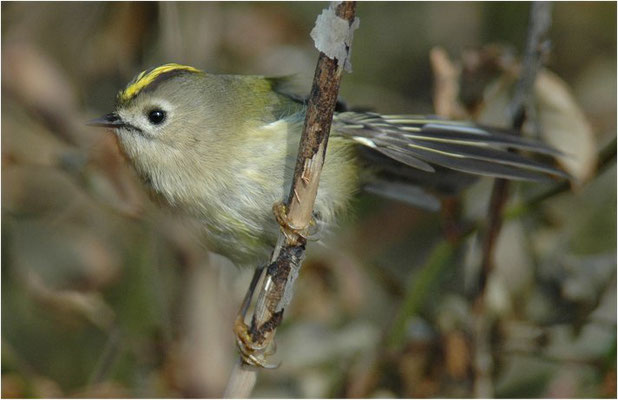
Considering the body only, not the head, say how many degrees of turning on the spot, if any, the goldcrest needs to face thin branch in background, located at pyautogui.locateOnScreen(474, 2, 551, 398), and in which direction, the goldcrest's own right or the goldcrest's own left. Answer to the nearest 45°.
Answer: approximately 180°

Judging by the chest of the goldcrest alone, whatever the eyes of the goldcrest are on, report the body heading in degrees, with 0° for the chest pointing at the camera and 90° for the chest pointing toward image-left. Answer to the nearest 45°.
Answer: approximately 90°
